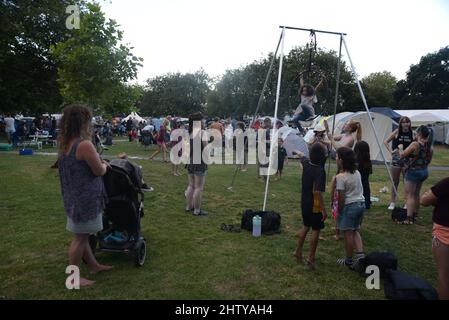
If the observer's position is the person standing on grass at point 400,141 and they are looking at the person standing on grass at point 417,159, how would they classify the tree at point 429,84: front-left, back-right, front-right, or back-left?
back-left

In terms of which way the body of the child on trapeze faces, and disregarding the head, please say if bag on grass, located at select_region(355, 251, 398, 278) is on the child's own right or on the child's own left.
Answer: on the child's own left

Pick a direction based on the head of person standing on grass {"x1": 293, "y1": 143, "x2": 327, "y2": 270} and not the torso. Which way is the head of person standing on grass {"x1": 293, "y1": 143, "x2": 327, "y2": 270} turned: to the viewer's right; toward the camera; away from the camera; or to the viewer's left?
away from the camera
